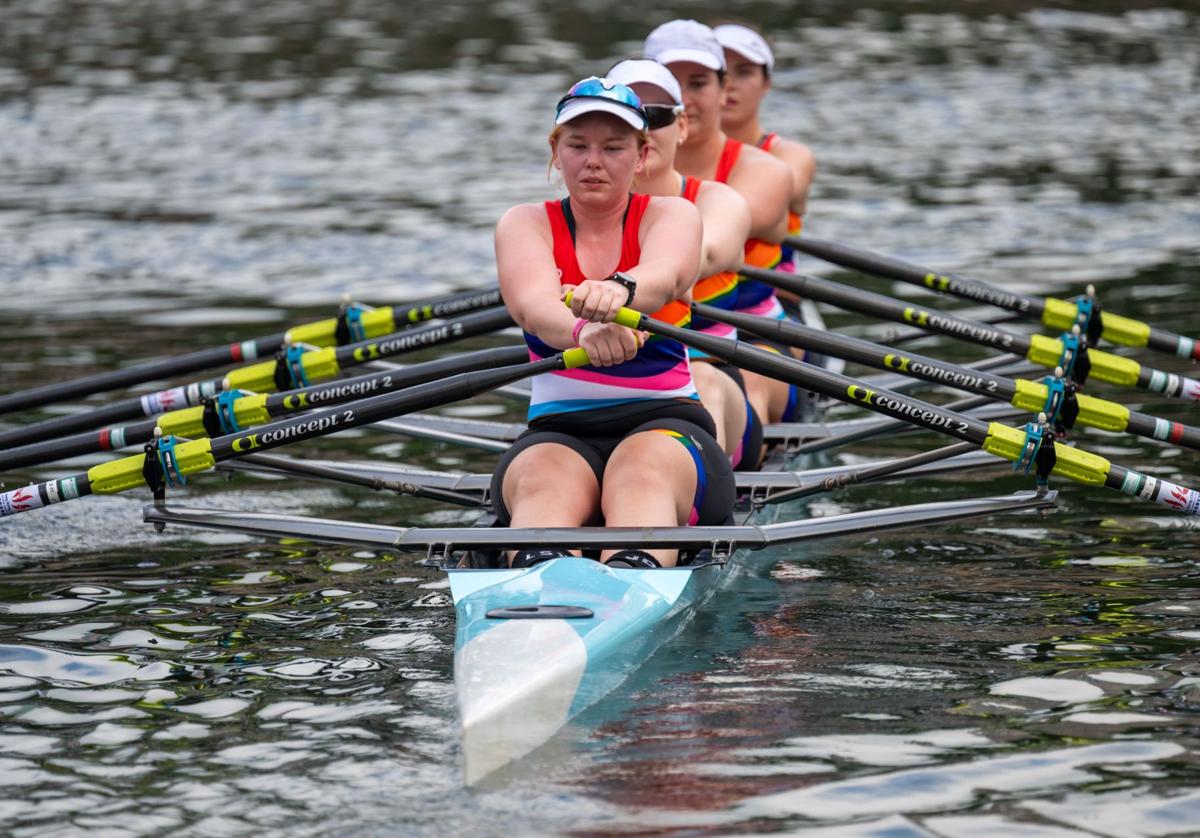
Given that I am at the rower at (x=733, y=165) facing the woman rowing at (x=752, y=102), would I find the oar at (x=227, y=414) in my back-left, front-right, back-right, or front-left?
back-left

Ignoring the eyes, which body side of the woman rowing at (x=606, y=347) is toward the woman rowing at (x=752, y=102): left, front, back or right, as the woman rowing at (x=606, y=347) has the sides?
back

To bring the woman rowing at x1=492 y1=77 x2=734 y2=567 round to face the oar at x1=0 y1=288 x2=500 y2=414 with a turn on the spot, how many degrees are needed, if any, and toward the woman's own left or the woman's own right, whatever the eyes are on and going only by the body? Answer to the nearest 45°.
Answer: approximately 135° to the woman's own right

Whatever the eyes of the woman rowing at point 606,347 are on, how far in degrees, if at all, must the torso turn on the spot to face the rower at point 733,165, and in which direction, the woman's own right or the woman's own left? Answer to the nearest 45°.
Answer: approximately 180°

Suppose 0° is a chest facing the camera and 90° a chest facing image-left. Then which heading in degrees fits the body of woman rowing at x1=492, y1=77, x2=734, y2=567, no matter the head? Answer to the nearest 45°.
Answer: approximately 0°
